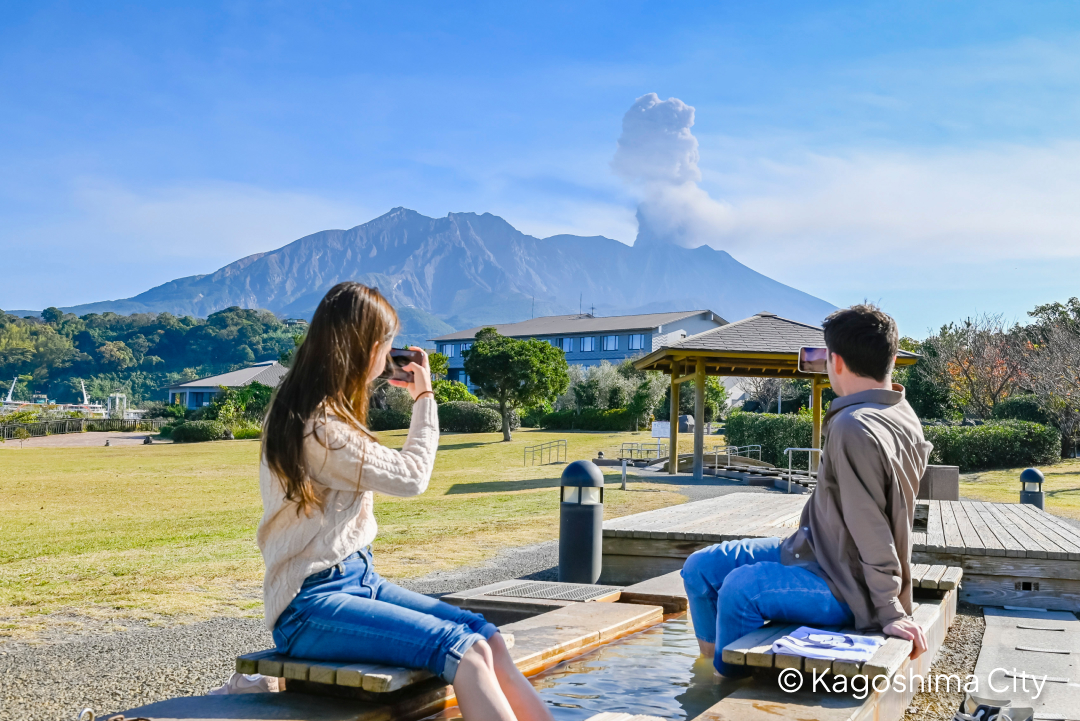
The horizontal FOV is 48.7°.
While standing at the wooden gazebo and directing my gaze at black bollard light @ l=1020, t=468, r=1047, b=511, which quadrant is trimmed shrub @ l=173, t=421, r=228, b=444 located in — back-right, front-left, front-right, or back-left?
back-right

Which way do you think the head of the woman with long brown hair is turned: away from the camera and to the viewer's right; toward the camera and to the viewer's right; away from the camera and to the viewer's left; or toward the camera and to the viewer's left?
away from the camera and to the viewer's right

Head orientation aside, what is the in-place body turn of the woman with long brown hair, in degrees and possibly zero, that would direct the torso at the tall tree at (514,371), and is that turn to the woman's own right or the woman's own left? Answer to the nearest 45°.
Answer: approximately 90° to the woman's own left

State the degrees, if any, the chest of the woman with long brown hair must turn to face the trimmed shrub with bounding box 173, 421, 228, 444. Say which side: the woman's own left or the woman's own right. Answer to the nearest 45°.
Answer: approximately 90° to the woman's own left

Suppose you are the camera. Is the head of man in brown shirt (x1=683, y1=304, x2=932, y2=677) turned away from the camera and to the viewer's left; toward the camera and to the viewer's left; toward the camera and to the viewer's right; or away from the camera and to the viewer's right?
away from the camera and to the viewer's left

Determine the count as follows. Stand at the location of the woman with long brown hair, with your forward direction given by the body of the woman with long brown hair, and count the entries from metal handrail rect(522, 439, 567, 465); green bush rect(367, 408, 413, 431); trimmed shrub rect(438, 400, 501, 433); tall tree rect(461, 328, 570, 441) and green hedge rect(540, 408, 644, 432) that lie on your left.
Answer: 5
